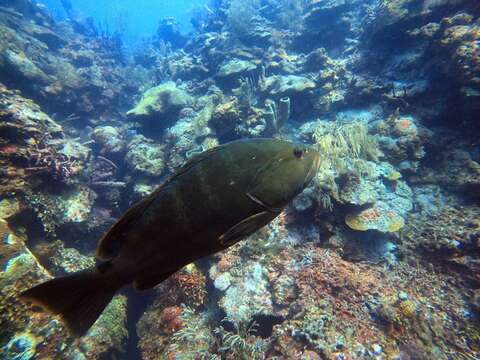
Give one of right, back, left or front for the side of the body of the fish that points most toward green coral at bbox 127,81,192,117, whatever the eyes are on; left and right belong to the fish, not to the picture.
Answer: left

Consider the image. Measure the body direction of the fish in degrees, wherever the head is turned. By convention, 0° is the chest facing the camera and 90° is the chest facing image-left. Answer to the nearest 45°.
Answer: approximately 270°

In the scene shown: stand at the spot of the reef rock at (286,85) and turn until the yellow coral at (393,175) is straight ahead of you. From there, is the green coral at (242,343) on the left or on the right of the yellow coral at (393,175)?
right
